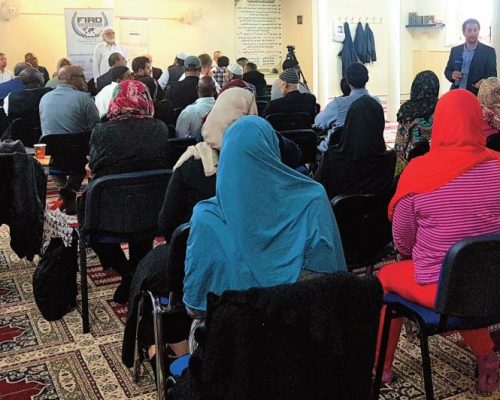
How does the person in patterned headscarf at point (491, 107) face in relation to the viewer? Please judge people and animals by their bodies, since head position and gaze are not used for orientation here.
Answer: away from the camera

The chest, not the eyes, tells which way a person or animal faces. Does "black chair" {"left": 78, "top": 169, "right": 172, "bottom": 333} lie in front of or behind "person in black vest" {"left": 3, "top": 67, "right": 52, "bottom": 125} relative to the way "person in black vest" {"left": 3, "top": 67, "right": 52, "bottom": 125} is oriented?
behind

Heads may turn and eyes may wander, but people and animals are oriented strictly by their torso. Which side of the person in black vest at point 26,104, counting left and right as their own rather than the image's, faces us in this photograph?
back

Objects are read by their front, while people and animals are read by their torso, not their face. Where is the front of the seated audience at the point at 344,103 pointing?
away from the camera

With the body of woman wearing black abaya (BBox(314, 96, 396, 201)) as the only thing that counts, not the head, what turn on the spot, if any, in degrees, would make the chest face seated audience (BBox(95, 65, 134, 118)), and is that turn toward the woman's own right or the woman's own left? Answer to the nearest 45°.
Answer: approximately 45° to the woman's own left

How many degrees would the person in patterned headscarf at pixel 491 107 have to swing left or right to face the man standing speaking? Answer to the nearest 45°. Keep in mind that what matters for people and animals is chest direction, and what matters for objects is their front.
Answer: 0° — they already face them

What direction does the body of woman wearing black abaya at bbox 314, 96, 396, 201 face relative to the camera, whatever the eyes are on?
away from the camera

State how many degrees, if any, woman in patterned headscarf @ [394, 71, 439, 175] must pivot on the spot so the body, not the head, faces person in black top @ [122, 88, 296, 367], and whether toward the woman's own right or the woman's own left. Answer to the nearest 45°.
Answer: approximately 135° to the woman's own left

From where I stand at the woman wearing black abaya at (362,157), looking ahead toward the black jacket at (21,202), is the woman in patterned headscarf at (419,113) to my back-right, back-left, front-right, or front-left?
back-right

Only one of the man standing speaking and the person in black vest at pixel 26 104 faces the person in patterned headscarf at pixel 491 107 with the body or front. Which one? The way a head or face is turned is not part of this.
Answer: the man standing speaking

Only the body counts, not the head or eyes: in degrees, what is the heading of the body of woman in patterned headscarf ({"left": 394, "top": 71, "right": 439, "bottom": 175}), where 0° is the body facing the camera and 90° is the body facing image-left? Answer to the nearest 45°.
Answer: approximately 180°

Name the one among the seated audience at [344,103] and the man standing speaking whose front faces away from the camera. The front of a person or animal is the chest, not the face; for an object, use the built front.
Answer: the seated audience

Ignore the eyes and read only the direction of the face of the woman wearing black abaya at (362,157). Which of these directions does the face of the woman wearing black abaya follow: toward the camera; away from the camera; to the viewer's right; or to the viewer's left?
away from the camera
